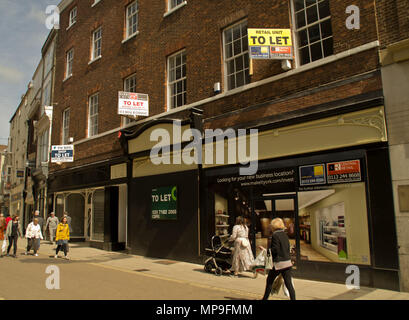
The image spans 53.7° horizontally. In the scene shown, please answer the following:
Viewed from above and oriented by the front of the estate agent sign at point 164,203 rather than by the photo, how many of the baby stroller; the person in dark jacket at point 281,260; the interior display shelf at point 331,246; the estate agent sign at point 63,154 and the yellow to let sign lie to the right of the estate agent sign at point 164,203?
1

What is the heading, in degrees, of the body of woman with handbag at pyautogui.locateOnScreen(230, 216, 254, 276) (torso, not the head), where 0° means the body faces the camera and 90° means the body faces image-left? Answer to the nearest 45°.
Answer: approximately 135°

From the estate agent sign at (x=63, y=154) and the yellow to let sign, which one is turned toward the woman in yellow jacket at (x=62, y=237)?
the estate agent sign

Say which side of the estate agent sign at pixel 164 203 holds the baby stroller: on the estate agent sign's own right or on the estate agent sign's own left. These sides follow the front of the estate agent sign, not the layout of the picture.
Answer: on the estate agent sign's own left

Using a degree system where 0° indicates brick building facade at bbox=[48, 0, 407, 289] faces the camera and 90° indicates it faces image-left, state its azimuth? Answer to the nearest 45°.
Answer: approximately 45°

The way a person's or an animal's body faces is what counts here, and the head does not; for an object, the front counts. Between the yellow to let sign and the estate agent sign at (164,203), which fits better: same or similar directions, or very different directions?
same or similar directions

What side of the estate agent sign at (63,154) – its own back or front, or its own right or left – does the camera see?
front

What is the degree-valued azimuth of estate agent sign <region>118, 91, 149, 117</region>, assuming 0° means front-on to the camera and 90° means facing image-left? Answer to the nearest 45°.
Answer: approximately 0°

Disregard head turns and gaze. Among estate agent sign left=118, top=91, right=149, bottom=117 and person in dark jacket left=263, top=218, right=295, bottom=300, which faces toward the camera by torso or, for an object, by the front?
the estate agent sign

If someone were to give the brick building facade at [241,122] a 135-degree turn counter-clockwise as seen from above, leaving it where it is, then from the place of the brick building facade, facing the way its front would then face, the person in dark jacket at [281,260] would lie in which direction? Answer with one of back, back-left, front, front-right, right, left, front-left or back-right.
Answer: right

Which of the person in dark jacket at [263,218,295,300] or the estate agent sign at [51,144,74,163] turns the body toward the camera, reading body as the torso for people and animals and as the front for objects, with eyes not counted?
the estate agent sign

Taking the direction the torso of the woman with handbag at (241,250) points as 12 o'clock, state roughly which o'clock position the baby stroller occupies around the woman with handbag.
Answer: The baby stroller is roughly at 11 o'clock from the woman with handbag.

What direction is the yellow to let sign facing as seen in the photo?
toward the camera

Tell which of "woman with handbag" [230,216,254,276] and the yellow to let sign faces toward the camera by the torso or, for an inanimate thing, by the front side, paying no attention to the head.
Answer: the yellow to let sign
